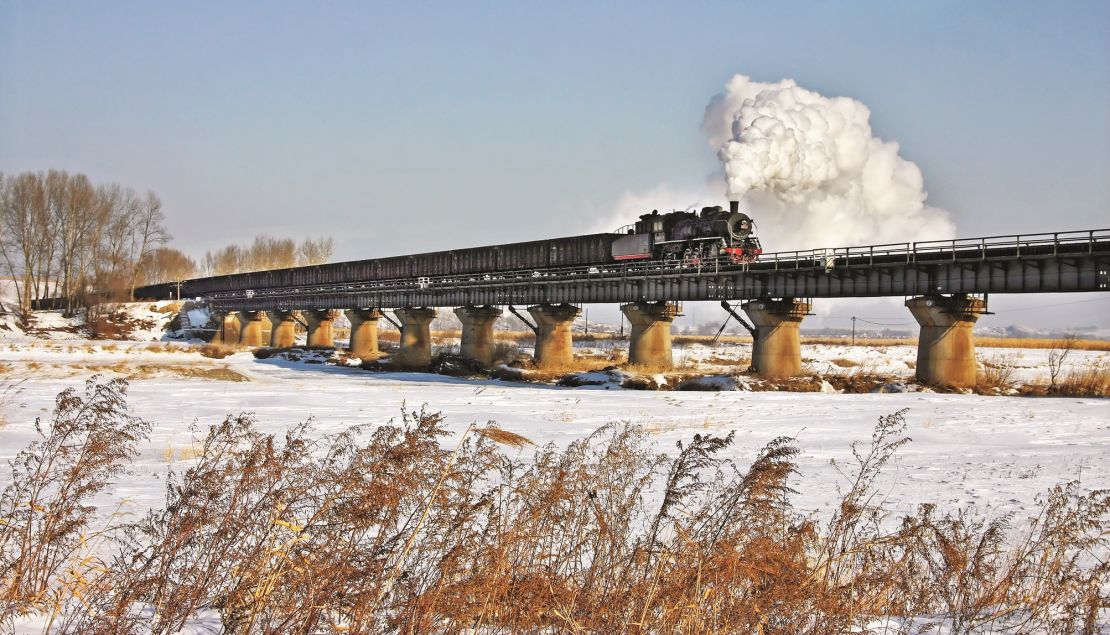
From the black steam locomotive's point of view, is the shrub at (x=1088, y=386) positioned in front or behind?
in front
